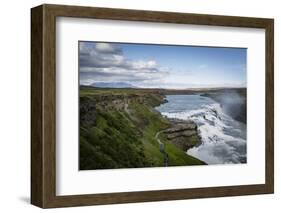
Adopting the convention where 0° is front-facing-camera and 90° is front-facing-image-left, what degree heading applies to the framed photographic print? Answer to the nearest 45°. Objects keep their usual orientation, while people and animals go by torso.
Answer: approximately 315°
